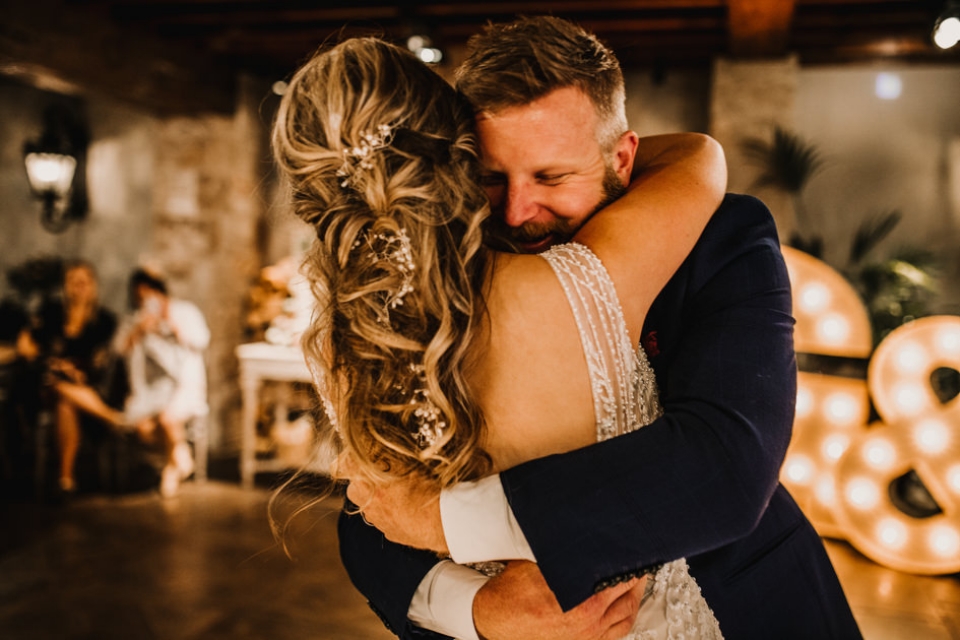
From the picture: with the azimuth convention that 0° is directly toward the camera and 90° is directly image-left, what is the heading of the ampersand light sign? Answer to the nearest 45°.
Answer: approximately 0°

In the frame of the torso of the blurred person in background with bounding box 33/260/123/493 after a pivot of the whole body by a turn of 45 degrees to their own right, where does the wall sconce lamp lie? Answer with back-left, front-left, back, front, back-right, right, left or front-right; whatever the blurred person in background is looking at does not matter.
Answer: back-right

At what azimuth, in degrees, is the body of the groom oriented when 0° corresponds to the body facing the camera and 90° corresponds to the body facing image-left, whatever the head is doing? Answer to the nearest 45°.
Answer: approximately 45°

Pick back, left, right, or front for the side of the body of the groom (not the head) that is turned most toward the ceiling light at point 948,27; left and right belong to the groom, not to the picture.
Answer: back

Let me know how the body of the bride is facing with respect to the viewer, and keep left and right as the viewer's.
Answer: facing away from the viewer and to the right of the viewer

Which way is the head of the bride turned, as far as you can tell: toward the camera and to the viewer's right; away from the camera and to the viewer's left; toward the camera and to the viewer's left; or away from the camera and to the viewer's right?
away from the camera and to the viewer's right

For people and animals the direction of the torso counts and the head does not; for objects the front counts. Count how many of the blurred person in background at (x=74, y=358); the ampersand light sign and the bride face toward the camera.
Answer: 2

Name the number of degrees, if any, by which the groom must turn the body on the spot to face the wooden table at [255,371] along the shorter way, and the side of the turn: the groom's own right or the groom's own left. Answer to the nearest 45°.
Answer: approximately 90° to the groom's own right

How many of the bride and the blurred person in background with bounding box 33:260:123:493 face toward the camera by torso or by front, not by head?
1
